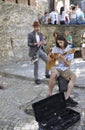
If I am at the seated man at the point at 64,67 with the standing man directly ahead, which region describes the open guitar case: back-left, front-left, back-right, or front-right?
back-left

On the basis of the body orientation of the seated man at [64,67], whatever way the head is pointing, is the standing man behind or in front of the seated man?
behind

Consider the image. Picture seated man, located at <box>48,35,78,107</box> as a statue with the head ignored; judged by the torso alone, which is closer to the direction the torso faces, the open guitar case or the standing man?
the open guitar case

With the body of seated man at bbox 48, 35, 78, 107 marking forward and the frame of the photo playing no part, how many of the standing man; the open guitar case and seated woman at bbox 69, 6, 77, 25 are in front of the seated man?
1

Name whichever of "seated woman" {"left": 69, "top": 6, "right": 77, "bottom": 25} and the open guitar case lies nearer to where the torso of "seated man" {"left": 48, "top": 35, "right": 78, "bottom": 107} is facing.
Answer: the open guitar case

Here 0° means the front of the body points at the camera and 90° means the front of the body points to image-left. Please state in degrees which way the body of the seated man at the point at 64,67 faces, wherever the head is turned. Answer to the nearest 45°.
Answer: approximately 0°

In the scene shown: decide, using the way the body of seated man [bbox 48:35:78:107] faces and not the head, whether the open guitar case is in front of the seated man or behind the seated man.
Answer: in front

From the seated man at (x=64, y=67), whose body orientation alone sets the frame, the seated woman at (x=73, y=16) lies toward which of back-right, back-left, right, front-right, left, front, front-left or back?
back
